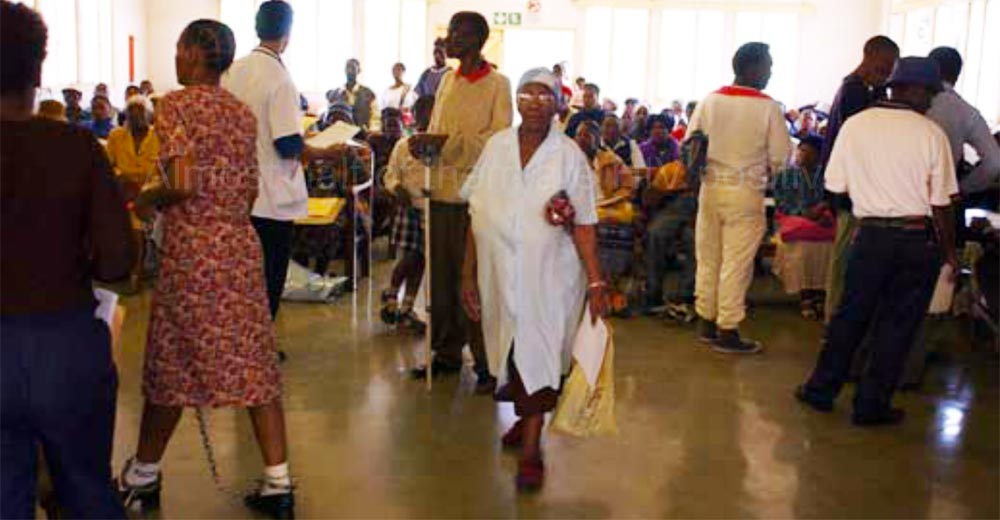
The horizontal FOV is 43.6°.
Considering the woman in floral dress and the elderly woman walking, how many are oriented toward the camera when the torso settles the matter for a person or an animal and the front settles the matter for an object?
1

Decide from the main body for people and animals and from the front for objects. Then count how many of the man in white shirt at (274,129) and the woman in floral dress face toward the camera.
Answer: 0

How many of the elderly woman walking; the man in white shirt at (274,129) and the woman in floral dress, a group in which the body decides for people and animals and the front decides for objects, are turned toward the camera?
1

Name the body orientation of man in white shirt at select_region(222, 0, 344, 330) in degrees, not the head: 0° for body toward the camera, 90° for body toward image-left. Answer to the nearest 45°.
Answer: approximately 225°

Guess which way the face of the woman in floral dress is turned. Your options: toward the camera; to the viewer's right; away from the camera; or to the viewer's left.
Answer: away from the camera

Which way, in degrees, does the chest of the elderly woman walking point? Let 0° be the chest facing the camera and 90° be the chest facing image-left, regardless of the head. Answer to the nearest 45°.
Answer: approximately 0°

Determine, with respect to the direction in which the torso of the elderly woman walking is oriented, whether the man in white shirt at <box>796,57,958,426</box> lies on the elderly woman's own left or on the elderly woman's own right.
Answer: on the elderly woman's own left

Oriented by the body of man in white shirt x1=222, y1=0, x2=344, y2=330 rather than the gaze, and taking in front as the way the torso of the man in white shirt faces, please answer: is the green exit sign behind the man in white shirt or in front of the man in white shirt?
in front

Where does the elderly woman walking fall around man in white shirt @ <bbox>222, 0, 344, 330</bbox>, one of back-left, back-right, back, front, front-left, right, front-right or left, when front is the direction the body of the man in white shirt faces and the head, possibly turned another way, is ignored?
right
